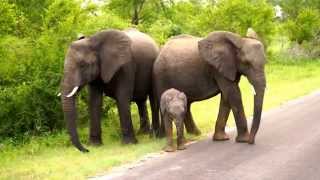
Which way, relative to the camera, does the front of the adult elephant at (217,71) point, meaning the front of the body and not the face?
to the viewer's right

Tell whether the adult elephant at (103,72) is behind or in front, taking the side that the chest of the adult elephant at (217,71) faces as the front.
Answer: behind

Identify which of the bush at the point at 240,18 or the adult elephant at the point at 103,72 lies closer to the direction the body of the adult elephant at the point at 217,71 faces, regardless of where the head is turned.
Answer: the bush

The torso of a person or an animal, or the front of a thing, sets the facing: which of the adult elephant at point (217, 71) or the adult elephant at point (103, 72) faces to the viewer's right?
the adult elephant at point (217, 71)

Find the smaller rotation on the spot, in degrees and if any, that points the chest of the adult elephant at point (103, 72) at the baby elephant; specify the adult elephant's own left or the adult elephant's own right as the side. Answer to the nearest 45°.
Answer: approximately 90° to the adult elephant's own left

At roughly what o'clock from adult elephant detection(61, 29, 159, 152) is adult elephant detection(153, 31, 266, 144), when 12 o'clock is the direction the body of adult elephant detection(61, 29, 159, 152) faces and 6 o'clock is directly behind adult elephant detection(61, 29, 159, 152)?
adult elephant detection(153, 31, 266, 144) is roughly at 8 o'clock from adult elephant detection(61, 29, 159, 152).

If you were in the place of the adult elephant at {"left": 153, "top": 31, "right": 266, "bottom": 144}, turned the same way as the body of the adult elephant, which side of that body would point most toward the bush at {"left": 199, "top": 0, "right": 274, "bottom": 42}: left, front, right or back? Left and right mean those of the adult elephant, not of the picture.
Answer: left

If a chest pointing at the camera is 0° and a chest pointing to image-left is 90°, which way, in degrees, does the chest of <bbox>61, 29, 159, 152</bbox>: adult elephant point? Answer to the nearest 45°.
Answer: approximately 45°

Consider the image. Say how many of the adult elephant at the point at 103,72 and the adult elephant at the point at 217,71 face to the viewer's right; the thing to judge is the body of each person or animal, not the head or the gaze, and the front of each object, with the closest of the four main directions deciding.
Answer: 1

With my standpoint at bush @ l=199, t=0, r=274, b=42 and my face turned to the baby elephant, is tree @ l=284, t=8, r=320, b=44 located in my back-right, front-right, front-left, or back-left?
back-left
